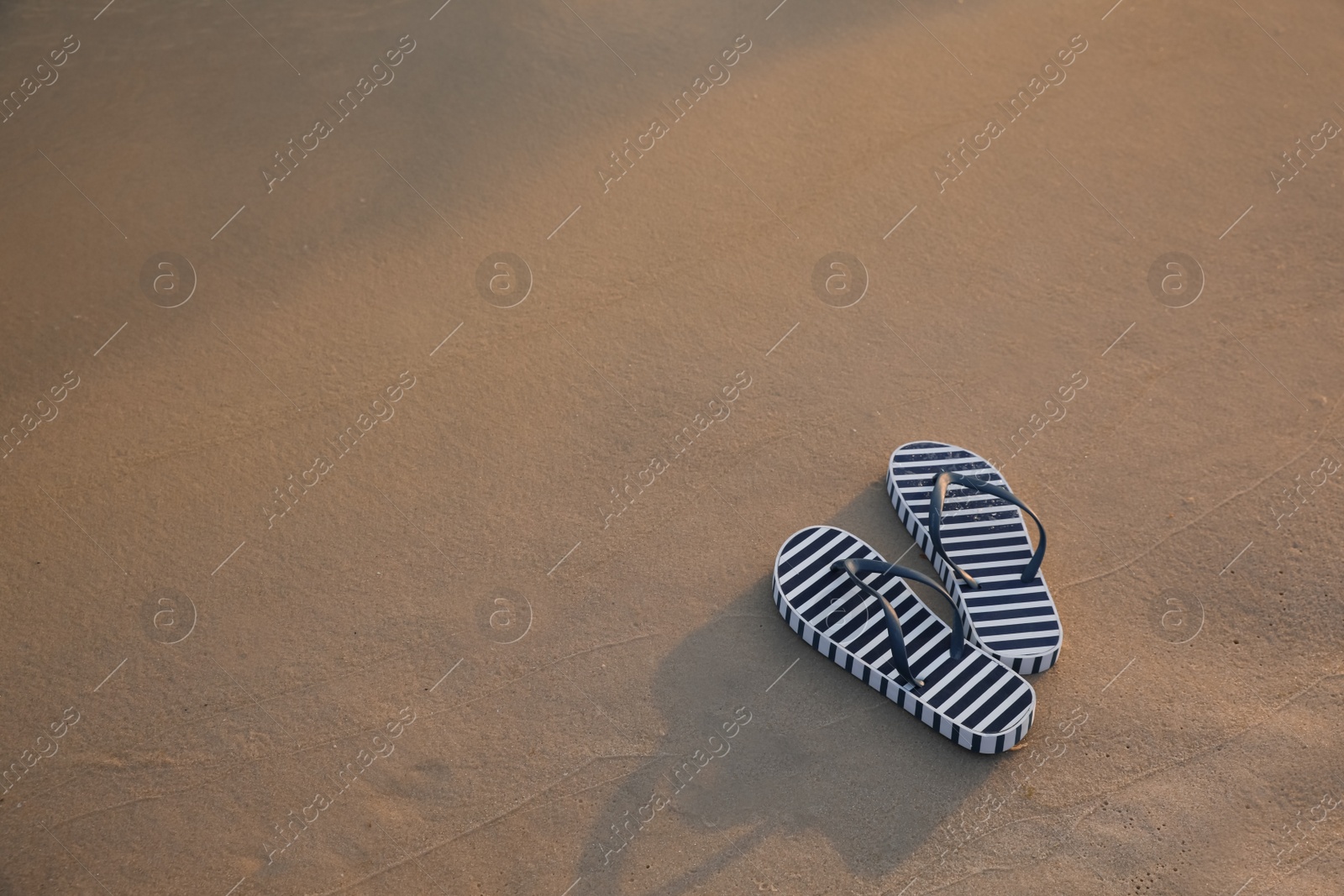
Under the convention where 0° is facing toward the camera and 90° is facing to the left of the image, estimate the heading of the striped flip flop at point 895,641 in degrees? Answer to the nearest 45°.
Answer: approximately 135°

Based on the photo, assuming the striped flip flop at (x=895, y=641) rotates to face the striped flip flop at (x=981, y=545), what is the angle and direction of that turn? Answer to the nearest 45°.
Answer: approximately 90° to its right
